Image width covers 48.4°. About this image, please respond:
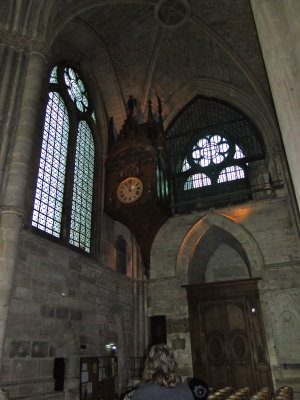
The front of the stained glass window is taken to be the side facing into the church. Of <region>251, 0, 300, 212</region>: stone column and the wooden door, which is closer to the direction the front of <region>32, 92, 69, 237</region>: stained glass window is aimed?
the stone column

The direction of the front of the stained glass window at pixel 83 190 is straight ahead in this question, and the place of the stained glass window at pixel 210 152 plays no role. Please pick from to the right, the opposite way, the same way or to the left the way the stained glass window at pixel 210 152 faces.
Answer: to the right

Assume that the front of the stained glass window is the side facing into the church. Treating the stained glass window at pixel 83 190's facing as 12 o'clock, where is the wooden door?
The wooden door is roughly at 10 o'clock from the stained glass window.

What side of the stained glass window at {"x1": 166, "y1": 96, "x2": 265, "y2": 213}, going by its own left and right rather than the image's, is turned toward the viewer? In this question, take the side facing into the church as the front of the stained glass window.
front

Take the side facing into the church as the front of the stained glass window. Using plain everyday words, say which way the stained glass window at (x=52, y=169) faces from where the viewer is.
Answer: facing the viewer and to the right of the viewer

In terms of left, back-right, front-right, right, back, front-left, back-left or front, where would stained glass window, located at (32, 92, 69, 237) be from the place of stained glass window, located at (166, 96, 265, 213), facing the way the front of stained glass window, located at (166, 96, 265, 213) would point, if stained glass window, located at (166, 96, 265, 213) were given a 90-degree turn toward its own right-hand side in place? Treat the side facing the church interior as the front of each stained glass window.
front-left

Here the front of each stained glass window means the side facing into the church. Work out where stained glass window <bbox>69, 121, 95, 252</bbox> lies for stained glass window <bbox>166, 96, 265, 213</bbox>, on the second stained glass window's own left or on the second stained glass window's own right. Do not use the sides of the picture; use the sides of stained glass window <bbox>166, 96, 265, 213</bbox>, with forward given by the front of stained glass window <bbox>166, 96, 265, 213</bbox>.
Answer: on the second stained glass window's own right

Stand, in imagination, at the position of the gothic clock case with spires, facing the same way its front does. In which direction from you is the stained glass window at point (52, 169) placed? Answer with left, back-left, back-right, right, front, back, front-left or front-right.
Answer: front

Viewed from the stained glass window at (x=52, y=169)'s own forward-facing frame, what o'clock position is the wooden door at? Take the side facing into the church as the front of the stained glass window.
The wooden door is roughly at 10 o'clock from the stained glass window.

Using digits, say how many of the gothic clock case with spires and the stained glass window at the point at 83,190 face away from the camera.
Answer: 0

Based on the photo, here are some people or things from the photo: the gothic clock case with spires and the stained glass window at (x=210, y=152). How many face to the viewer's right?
0

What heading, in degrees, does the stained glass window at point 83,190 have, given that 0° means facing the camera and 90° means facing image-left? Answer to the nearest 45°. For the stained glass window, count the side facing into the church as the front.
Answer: approximately 315°
